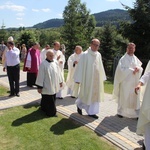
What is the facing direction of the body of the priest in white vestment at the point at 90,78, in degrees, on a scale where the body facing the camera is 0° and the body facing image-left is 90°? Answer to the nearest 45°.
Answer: approximately 315°

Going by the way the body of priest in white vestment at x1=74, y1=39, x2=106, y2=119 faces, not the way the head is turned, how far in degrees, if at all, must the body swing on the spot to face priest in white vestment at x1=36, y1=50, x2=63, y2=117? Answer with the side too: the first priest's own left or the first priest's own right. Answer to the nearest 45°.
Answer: approximately 135° to the first priest's own right

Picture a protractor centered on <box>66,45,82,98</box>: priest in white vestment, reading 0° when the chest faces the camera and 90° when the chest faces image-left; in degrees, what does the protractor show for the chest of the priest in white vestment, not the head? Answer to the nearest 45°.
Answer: approximately 315°

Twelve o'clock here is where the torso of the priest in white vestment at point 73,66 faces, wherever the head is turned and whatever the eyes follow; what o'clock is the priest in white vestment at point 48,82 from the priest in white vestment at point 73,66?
the priest in white vestment at point 48,82 is roughly at 2 o'clock from the priest in white vestment at point 73,66.

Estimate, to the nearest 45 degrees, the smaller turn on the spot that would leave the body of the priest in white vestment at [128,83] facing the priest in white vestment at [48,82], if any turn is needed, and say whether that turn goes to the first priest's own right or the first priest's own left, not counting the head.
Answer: approximately 135° to the first priest's own right
